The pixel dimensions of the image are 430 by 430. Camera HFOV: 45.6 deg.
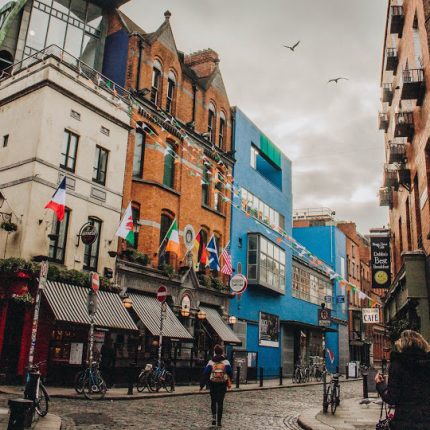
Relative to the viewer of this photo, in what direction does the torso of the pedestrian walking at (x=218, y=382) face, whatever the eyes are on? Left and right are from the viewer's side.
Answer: facing away from the viewer

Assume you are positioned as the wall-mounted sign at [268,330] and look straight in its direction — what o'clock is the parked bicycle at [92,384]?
The parked bicycle is roughly at 2 o'clock from the wall-mounted sign.

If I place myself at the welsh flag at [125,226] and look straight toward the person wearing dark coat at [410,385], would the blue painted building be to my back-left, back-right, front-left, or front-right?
back-left

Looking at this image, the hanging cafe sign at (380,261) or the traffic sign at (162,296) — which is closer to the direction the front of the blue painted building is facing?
the hanging cafe sign

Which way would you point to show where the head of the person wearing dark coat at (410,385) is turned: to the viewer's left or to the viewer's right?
to the viewer's left

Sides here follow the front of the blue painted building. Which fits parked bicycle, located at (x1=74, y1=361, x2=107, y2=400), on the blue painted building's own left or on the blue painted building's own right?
on the blue painted building's own right

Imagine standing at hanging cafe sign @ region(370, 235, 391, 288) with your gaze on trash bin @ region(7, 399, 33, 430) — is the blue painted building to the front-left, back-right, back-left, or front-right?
back-right

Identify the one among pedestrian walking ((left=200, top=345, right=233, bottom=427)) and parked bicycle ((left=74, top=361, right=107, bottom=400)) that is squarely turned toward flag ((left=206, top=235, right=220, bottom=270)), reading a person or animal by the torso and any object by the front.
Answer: the pedestrian walking
